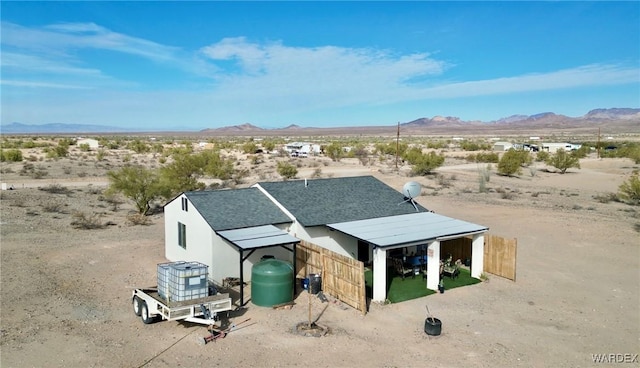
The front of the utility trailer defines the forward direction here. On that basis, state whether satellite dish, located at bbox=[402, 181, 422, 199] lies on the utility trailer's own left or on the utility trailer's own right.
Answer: on the utility trailer's own left

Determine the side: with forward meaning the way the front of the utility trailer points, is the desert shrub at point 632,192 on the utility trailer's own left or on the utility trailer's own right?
on the utility trailer's own left

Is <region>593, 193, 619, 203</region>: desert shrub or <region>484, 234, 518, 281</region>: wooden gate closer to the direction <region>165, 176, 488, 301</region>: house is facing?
the wooden gate

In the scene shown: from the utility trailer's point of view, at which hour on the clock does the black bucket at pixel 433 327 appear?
The black bucket is roughly at 11 o'clock from the utility trailer.

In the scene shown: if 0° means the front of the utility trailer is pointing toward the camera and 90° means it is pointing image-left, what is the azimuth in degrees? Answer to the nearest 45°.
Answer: approximately 315°

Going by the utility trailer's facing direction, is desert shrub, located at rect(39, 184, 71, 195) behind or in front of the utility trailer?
behind

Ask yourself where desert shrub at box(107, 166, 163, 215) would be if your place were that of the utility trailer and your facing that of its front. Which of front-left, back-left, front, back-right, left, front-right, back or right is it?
back-left

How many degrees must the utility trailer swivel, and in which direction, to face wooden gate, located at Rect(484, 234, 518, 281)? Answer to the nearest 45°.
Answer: approximately 45° to its left

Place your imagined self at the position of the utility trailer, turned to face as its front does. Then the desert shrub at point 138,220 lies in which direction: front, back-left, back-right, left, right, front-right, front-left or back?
back-left

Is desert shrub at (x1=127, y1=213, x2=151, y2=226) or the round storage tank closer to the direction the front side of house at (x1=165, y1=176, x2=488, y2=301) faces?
the round storage tank

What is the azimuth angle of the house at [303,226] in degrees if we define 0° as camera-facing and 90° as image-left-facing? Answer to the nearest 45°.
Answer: approximately 315°
